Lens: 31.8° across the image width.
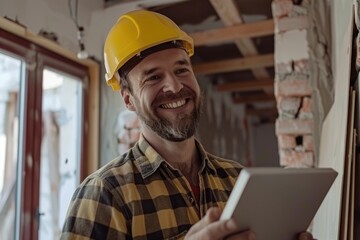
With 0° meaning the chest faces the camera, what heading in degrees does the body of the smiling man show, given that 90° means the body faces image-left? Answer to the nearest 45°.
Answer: approximately 315°

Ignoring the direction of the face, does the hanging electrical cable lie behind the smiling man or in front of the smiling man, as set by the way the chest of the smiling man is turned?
behind

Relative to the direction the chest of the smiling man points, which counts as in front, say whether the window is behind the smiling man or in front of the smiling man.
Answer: behind

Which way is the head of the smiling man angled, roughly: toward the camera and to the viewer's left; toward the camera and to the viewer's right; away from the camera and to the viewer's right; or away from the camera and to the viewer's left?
toward the camera and to the viewer's right
